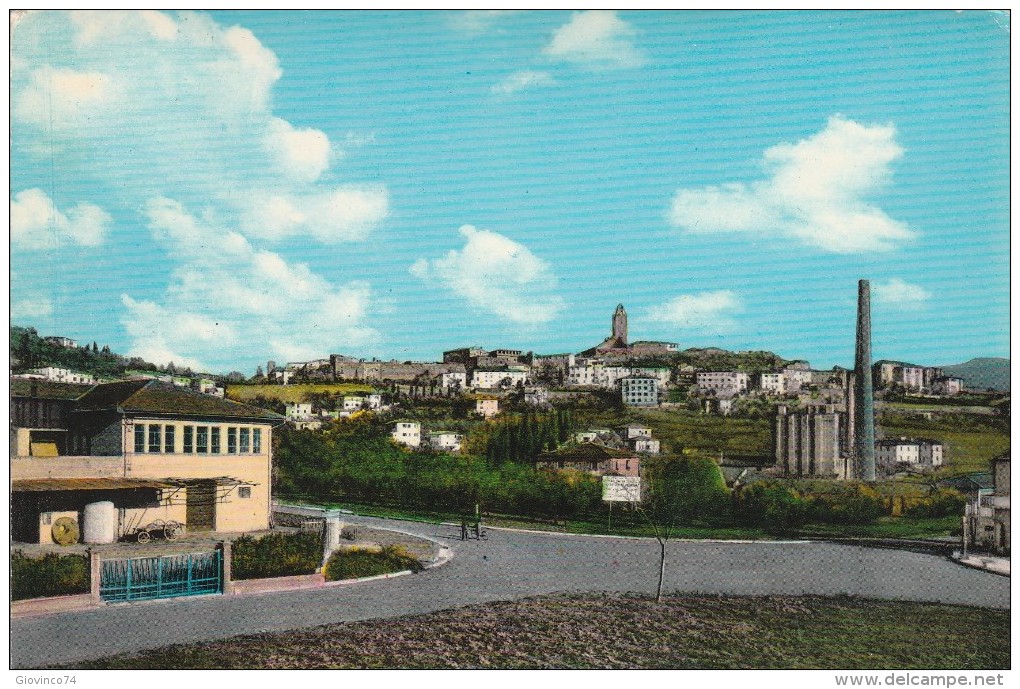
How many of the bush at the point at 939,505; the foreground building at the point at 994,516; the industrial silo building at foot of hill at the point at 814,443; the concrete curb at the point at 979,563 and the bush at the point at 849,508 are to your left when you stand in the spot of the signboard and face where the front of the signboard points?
5

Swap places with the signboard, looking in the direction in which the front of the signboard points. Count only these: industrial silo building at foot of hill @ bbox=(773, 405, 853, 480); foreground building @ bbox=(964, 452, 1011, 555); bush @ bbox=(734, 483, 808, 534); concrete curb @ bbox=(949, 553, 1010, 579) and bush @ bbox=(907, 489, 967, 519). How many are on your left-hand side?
5

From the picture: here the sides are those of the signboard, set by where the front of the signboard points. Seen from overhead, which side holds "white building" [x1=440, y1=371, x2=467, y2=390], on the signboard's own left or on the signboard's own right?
on the signboard's own right

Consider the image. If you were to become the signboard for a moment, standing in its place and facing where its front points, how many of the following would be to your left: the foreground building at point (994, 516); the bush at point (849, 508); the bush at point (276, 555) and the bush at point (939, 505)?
3

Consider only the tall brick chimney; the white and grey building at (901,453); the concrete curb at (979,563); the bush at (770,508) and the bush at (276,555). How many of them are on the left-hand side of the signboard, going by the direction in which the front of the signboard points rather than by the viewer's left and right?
4

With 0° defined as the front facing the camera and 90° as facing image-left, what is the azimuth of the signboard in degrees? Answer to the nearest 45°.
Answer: approximately 0°

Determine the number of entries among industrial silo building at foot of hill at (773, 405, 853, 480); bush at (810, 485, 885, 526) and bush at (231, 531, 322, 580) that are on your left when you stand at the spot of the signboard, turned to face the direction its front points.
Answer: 2

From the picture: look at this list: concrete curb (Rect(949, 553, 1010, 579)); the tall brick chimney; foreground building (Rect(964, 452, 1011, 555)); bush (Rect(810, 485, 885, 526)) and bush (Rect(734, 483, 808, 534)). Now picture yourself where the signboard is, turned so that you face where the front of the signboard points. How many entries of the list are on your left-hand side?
5

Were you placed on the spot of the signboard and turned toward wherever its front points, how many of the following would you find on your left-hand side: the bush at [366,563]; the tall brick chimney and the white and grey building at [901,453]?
2

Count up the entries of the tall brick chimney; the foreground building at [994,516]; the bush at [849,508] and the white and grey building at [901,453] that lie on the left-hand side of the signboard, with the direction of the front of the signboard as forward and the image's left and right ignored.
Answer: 4

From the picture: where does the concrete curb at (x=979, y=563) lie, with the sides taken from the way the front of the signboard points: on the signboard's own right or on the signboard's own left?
on the signboard's own left
